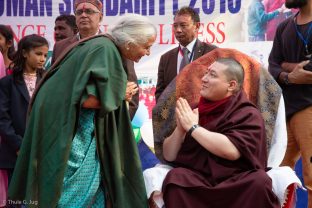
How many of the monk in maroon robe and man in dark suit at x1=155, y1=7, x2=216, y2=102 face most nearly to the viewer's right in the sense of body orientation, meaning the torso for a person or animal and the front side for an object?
0

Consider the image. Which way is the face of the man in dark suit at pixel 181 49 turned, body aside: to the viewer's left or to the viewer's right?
to the viewer's left

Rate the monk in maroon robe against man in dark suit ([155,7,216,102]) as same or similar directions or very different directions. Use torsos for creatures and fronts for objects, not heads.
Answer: same or similar directions

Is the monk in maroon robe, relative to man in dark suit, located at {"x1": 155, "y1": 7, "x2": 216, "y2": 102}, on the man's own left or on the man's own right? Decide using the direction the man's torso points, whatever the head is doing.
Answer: on the man's own left

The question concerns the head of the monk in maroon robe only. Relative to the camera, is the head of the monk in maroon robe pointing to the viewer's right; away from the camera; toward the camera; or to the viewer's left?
to the viewer's left

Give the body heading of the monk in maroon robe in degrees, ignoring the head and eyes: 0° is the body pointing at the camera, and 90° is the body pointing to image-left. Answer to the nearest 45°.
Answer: approximately 45°

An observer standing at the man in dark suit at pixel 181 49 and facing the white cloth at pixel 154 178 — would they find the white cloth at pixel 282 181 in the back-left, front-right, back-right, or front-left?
front-left

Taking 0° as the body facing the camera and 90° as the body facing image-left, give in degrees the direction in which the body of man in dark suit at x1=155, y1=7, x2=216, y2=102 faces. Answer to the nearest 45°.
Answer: approximately 45°

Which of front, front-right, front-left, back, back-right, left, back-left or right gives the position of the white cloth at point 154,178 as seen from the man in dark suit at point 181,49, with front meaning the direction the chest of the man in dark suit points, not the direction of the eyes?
front-left
